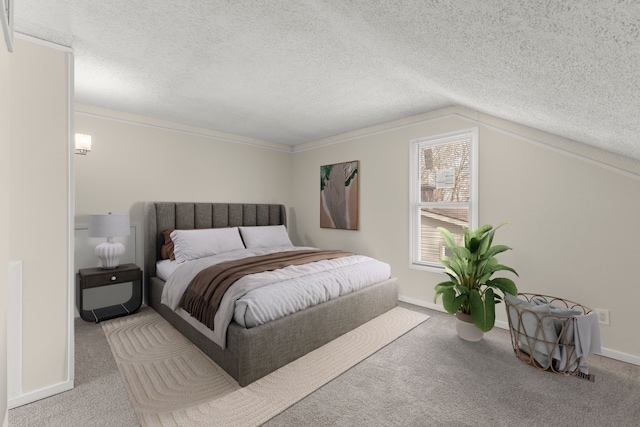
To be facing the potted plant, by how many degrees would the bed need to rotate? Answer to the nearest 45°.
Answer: approximately 45° to its left

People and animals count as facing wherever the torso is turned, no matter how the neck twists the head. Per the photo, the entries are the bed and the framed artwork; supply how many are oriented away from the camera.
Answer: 0

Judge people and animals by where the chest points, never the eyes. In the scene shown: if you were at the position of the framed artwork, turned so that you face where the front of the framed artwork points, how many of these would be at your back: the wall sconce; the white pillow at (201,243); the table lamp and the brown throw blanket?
0

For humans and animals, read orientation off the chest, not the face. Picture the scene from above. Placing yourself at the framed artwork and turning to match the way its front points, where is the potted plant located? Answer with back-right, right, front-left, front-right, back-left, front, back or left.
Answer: left

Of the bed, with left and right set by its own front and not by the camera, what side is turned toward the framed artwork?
left

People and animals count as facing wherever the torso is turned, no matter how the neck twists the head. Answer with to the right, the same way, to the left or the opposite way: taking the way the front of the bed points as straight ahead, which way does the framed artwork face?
to the right

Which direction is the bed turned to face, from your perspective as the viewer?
facing the viewer and to the right of the viewer

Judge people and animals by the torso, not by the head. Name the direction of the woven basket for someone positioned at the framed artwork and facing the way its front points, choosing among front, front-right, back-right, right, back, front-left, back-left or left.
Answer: left

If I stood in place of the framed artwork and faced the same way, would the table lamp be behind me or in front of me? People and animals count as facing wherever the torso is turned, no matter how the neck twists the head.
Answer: in front

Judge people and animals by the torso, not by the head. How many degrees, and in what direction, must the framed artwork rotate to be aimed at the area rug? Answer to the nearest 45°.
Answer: approximately 45° to its left

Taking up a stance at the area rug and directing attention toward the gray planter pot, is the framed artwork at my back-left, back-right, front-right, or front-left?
front-left

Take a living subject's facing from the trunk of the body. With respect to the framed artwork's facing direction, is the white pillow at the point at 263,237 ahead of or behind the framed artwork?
ahead

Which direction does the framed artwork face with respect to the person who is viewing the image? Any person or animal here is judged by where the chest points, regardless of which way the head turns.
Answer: facing the viewer and to the left of the viewer

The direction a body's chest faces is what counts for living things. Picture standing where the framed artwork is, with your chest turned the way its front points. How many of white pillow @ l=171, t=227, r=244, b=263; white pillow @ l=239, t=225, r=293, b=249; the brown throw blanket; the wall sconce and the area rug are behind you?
0

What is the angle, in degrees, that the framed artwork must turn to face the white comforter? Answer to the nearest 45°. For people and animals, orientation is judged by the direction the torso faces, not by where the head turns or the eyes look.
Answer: approximately 45° to its left
